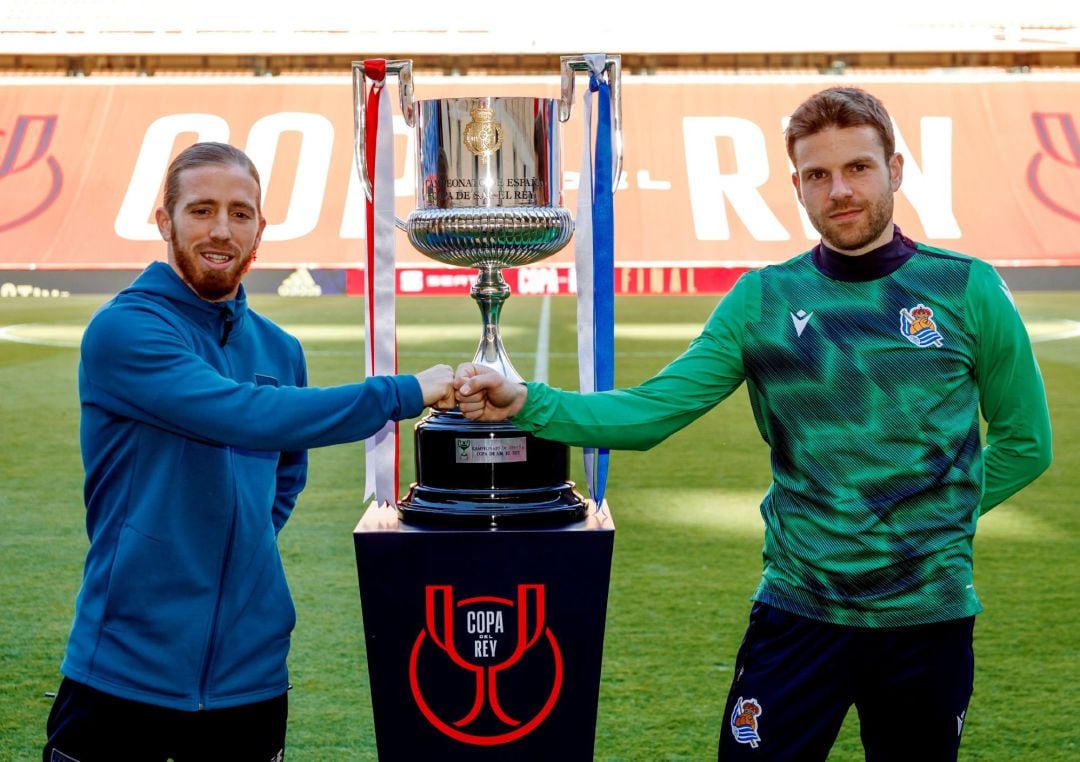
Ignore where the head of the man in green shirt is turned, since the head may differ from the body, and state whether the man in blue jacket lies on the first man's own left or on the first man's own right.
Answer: on the first man's own right

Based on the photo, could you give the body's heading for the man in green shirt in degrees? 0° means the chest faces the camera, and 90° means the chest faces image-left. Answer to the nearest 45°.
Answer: approximately 0°

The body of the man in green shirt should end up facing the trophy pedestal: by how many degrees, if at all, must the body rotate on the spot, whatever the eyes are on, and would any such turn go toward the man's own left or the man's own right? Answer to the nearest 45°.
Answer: approximately 90° to the man's own right

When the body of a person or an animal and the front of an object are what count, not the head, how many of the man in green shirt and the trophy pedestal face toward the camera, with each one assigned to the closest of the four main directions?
2

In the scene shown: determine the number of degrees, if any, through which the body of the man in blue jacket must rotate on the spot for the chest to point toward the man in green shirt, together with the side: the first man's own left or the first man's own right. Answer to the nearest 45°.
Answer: approximately 45° to the first man's own left

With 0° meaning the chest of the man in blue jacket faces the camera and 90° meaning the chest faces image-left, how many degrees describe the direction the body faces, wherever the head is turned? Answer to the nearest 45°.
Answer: approximately 315°
